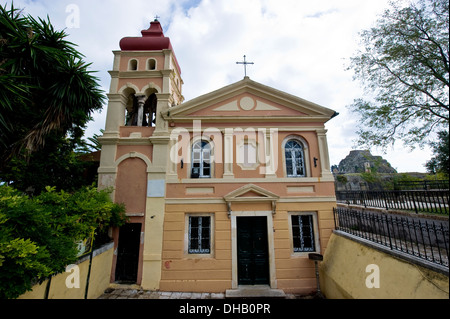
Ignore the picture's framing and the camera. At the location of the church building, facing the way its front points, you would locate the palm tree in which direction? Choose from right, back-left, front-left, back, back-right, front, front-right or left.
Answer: right

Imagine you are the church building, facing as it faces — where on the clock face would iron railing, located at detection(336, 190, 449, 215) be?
The iron railing is roughly at 9 o'clock from the church building.

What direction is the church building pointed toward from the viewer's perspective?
toward the camera
